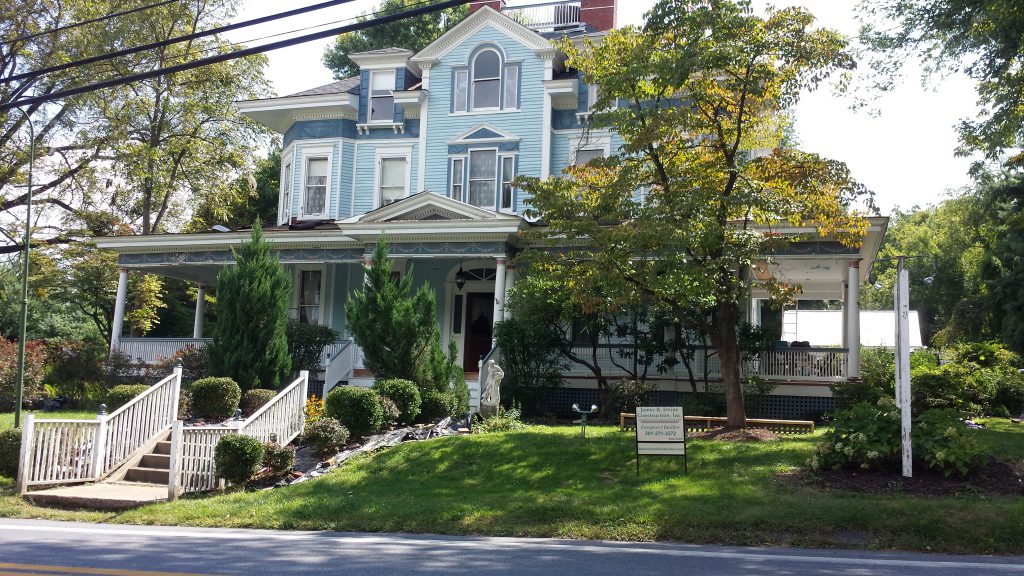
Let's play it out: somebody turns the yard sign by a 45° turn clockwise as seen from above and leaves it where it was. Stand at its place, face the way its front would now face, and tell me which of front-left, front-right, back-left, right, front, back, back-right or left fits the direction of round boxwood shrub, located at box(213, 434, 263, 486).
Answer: front-right

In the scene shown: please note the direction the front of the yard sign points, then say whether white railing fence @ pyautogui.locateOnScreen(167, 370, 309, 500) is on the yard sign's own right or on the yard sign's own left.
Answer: on the yard sign's own right

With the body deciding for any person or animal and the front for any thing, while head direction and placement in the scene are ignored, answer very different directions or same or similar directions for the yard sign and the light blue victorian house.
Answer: same or similar directions

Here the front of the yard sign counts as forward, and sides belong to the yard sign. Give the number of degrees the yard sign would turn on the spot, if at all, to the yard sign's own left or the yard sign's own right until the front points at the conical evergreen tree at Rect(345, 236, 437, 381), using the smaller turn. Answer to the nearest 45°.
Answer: approximately 135° to the yard sign's own right

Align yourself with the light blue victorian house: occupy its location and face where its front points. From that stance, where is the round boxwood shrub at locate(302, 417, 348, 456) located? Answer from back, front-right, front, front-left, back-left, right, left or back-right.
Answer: front

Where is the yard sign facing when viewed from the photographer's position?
facing the viewer

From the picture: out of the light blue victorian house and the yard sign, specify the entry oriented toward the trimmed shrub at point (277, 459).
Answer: the light blue victorian house

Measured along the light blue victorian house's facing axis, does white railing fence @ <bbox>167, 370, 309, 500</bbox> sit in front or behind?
in front

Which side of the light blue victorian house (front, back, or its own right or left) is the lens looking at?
front

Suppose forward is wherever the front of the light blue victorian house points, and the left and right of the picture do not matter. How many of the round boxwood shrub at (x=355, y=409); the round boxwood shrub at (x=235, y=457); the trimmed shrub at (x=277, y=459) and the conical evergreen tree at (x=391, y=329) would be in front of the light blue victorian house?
4

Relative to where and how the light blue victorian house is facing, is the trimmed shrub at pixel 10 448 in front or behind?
in front

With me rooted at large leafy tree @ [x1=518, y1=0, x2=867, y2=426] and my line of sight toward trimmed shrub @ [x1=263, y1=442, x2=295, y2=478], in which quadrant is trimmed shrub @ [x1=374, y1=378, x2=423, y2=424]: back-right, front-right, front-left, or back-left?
front-right

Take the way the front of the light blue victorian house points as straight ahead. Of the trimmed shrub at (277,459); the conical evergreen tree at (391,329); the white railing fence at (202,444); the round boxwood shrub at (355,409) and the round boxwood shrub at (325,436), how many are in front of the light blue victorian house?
5

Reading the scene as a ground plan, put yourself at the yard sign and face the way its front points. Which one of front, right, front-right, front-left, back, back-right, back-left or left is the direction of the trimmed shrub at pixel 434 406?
back-right

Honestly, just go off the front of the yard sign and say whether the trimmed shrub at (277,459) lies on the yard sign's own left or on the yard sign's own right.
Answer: on the yard sign's own right

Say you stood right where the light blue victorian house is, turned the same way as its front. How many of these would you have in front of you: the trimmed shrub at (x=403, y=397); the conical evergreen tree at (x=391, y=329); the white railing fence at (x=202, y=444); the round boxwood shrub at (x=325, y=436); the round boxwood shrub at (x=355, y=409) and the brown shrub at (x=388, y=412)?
6

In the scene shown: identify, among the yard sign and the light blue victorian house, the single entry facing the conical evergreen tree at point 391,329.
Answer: the light blue victorian house

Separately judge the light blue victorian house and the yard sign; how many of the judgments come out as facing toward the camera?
2
